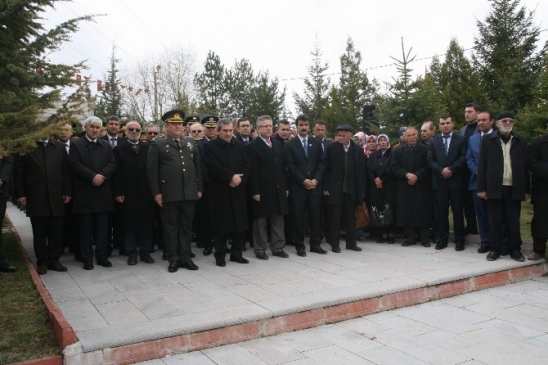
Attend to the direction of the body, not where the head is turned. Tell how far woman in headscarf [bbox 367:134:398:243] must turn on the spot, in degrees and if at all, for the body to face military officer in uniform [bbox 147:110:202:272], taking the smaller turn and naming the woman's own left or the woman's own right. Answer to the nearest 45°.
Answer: approximately 45° to the woman's own right

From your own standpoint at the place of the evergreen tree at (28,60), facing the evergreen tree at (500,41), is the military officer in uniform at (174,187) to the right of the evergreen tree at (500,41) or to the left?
right

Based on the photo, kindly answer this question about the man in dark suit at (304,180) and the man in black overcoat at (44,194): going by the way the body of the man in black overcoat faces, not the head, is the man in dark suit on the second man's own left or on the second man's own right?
on the second man's own left

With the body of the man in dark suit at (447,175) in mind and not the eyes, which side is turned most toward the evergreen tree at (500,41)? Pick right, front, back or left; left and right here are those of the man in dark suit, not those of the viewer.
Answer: back

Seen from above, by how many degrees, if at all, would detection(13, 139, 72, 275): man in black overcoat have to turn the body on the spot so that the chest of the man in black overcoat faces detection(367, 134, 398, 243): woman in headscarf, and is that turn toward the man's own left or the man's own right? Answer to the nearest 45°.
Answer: approximately 90° to the man's own left

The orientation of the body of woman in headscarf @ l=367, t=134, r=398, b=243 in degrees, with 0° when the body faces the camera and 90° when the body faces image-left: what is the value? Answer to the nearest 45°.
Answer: approximately 0°

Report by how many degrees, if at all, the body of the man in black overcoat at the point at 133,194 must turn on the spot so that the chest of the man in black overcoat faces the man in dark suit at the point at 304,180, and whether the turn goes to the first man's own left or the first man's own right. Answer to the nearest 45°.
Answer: approximately 90° to the first man's own left

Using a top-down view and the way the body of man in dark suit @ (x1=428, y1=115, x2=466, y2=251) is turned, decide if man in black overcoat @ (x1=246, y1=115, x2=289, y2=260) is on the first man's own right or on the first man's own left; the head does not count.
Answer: on the first man's own right

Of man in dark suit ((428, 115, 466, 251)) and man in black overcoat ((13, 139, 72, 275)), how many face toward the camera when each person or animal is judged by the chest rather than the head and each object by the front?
2

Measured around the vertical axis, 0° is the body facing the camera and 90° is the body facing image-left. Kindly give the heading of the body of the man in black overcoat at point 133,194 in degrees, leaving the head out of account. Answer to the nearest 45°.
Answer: approximately 0°

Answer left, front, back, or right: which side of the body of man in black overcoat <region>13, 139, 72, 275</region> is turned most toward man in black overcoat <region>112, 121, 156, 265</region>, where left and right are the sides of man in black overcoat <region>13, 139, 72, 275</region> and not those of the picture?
left

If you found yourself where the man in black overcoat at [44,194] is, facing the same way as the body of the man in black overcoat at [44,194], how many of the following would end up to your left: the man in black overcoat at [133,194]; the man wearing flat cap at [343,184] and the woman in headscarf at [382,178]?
3

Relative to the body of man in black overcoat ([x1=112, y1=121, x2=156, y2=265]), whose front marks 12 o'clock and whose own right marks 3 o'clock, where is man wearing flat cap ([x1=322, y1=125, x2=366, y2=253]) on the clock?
The man wearing flat cap is roughly at 9 o'clock from the man in black overcoat.
